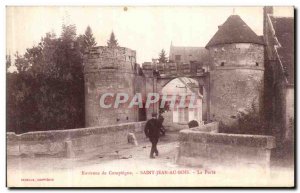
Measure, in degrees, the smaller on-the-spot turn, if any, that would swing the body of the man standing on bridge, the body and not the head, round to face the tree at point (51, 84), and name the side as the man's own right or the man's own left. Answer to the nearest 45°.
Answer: approximately 135° to the man's own right

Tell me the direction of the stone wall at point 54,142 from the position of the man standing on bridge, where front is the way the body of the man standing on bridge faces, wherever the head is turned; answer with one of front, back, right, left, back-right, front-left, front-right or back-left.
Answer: right

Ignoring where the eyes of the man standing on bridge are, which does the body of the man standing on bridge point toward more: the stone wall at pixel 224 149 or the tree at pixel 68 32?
the stone wall

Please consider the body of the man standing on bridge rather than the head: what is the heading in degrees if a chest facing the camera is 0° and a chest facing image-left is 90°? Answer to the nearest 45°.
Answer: approximately 0°
